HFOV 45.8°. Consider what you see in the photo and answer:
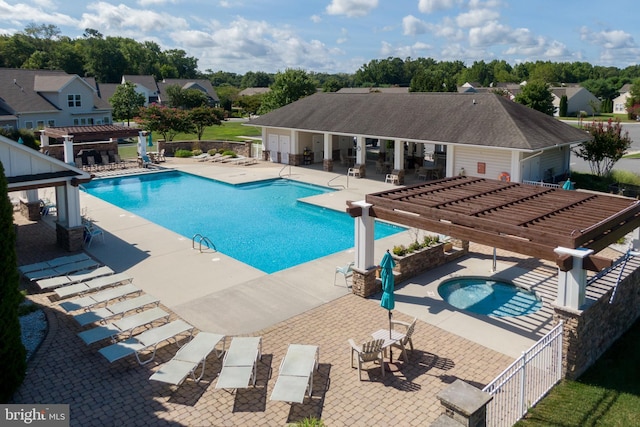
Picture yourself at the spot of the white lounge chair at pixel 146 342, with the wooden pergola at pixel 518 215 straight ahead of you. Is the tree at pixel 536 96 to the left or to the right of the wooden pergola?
left

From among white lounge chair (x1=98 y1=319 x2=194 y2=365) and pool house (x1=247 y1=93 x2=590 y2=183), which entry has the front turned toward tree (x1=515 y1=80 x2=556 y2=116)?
the white lounge chair

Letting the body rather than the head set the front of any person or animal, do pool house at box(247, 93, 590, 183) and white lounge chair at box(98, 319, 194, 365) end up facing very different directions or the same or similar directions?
very different directions

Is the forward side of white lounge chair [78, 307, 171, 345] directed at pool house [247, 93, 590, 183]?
yes

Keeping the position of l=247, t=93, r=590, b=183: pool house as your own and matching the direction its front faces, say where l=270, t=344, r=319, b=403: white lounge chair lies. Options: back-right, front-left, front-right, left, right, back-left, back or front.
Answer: front-left

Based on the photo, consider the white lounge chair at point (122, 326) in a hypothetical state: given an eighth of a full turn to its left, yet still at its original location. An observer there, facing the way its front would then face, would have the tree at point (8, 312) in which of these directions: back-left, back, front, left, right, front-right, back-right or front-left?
back-left

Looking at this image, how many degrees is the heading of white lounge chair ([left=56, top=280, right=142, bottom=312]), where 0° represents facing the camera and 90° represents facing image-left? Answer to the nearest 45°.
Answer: approximately 225°

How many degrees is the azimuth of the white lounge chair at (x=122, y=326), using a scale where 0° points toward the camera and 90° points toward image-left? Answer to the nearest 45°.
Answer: approximately 225°

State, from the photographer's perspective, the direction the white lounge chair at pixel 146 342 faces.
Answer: facing away from the viewer and to the right of the viewer
